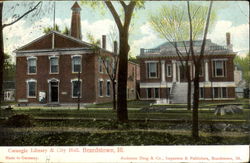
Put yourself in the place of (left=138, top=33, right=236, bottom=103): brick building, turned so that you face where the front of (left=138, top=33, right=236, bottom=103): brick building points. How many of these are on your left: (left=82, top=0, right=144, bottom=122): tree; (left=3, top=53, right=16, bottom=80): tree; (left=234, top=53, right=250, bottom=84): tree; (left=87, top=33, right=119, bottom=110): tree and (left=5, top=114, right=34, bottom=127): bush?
1

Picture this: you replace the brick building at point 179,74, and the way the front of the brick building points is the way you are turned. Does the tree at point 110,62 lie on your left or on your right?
on your right

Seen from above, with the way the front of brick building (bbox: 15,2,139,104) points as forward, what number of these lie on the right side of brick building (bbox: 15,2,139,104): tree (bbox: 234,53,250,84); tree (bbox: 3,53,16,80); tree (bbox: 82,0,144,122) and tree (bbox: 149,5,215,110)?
1

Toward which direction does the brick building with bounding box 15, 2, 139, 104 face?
toward the camera

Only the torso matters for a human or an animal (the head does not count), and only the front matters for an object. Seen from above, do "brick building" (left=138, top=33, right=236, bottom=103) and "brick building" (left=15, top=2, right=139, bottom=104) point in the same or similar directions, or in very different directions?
same or similar directions

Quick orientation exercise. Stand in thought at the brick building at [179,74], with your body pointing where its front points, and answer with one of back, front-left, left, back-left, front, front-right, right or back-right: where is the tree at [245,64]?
left

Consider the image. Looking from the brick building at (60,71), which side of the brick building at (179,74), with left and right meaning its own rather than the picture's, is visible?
right

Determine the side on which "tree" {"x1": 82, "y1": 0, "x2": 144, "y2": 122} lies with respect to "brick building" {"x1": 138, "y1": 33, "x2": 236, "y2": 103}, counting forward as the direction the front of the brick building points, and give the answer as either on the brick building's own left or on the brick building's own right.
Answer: on the brick building's own right

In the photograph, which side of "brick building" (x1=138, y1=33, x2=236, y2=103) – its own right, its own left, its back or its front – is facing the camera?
front

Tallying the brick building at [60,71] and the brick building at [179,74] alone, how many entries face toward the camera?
2

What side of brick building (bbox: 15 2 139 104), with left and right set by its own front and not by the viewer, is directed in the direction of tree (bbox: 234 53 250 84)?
left

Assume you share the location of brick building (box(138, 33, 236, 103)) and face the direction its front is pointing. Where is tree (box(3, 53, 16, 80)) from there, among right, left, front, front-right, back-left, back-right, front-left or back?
right

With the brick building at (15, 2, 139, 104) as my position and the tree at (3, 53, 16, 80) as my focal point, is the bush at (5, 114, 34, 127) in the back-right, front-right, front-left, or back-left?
front-left

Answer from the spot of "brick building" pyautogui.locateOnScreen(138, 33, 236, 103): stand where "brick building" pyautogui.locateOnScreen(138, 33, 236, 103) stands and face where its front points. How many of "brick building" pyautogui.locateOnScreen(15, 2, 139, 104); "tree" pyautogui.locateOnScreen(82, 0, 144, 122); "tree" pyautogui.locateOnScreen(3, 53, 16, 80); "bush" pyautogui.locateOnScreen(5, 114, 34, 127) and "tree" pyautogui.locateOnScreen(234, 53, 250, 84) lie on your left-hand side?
1
